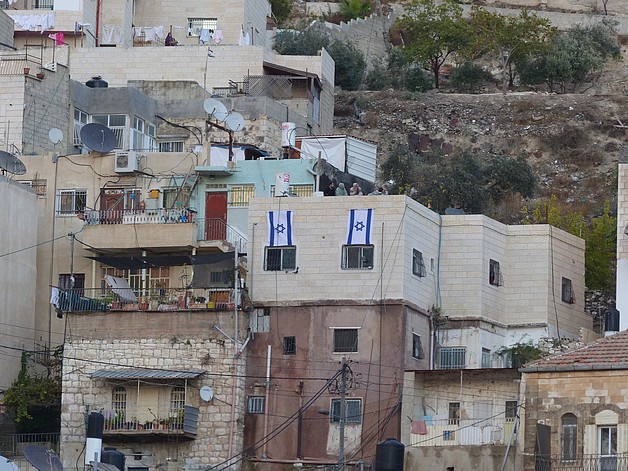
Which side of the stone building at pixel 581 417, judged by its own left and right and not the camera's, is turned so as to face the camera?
front
